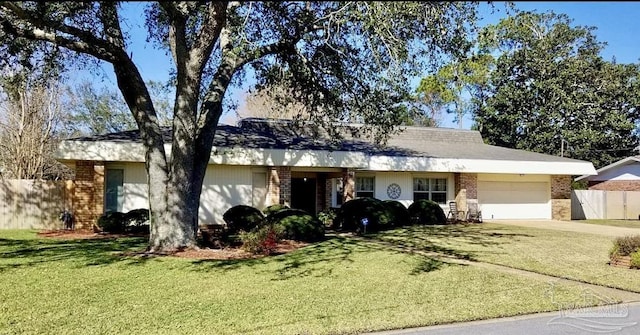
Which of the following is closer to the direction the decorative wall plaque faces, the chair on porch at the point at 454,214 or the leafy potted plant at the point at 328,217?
the leafy potted plant

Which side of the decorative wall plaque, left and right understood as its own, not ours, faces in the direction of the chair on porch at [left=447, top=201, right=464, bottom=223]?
left

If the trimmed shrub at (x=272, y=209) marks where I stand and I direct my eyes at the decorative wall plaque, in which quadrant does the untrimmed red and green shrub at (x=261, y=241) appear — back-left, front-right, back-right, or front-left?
back-right

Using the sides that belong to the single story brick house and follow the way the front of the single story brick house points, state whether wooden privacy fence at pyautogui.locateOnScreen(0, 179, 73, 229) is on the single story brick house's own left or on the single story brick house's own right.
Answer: on the single story brick house's own right

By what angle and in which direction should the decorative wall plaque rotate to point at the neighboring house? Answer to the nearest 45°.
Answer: approximately 135° to its left

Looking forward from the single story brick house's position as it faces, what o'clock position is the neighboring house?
The neighboring house is roughly at 8 o'clock from the single story brick house.

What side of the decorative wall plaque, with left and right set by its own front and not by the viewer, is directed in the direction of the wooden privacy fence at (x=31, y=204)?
right

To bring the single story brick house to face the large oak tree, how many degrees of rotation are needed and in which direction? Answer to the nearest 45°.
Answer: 0° — it already faces it

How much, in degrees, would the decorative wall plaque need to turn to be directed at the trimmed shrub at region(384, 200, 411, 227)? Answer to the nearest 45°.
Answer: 0° — it already faces it

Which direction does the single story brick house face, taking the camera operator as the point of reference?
facing the viewer

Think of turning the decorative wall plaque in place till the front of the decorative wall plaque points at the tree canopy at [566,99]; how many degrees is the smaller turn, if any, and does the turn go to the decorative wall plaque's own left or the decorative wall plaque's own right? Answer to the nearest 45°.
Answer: approximately 135° to the decorative wall plaque's own left

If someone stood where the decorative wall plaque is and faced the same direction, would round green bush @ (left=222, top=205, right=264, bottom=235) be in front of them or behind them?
in front

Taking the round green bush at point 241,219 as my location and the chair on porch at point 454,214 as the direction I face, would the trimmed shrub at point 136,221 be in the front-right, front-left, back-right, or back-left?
back-left

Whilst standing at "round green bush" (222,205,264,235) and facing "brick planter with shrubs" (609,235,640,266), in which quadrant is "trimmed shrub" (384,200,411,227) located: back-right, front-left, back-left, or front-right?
front-left
